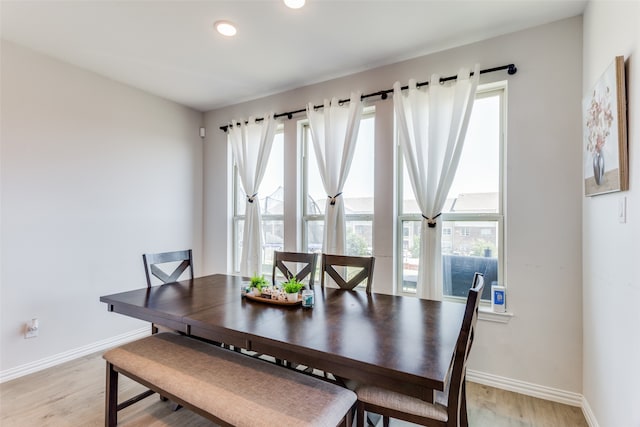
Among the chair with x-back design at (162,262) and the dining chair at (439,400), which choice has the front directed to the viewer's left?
the dining chair

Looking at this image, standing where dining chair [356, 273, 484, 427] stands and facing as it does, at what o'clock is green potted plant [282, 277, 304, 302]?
The green potted plant is roughly at 1 o'clock from the dining chair.

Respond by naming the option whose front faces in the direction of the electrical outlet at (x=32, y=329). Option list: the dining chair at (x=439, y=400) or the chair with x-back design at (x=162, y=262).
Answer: the dining chair

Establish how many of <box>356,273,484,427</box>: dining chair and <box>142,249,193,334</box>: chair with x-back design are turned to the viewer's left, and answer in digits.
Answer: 1

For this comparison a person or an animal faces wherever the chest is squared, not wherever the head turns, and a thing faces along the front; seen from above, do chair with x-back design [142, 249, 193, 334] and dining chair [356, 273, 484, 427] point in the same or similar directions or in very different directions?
very different directions

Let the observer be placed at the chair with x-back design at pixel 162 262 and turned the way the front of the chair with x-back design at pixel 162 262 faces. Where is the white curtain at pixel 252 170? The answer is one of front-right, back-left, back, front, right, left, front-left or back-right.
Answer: left

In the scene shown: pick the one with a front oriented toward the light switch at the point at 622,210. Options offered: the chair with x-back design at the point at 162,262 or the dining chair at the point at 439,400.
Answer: the chair with x-back design

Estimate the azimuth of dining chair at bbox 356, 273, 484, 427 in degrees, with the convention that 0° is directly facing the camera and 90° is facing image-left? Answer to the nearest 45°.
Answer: approximately 90°

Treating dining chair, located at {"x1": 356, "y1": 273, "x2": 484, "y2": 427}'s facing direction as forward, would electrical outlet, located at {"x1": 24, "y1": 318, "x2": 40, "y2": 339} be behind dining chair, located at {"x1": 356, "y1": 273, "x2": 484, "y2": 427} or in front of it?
in front

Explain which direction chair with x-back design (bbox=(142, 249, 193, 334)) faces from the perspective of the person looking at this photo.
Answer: facing the viewer and to the right of the viewer
